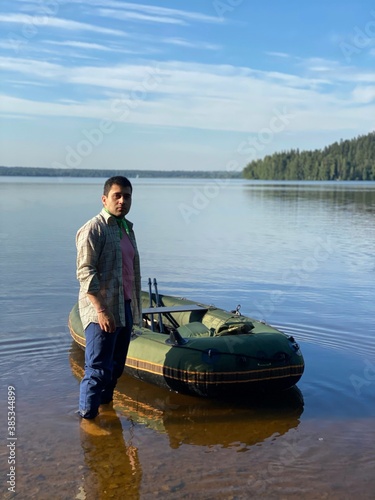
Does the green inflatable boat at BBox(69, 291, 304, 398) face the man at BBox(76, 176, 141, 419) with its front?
no

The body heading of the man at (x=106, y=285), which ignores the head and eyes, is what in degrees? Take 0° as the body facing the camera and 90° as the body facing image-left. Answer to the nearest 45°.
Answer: approximately 315°

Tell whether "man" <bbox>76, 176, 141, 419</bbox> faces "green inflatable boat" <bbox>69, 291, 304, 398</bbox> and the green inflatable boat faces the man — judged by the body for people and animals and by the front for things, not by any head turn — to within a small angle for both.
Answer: no

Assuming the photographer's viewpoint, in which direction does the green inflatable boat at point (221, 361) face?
facing the viewer and to the right of the viewer

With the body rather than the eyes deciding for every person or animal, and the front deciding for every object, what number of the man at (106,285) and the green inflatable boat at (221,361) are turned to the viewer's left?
0

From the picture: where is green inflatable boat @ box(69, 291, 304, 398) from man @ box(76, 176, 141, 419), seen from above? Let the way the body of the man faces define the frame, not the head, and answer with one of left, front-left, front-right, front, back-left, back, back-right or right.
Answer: left
